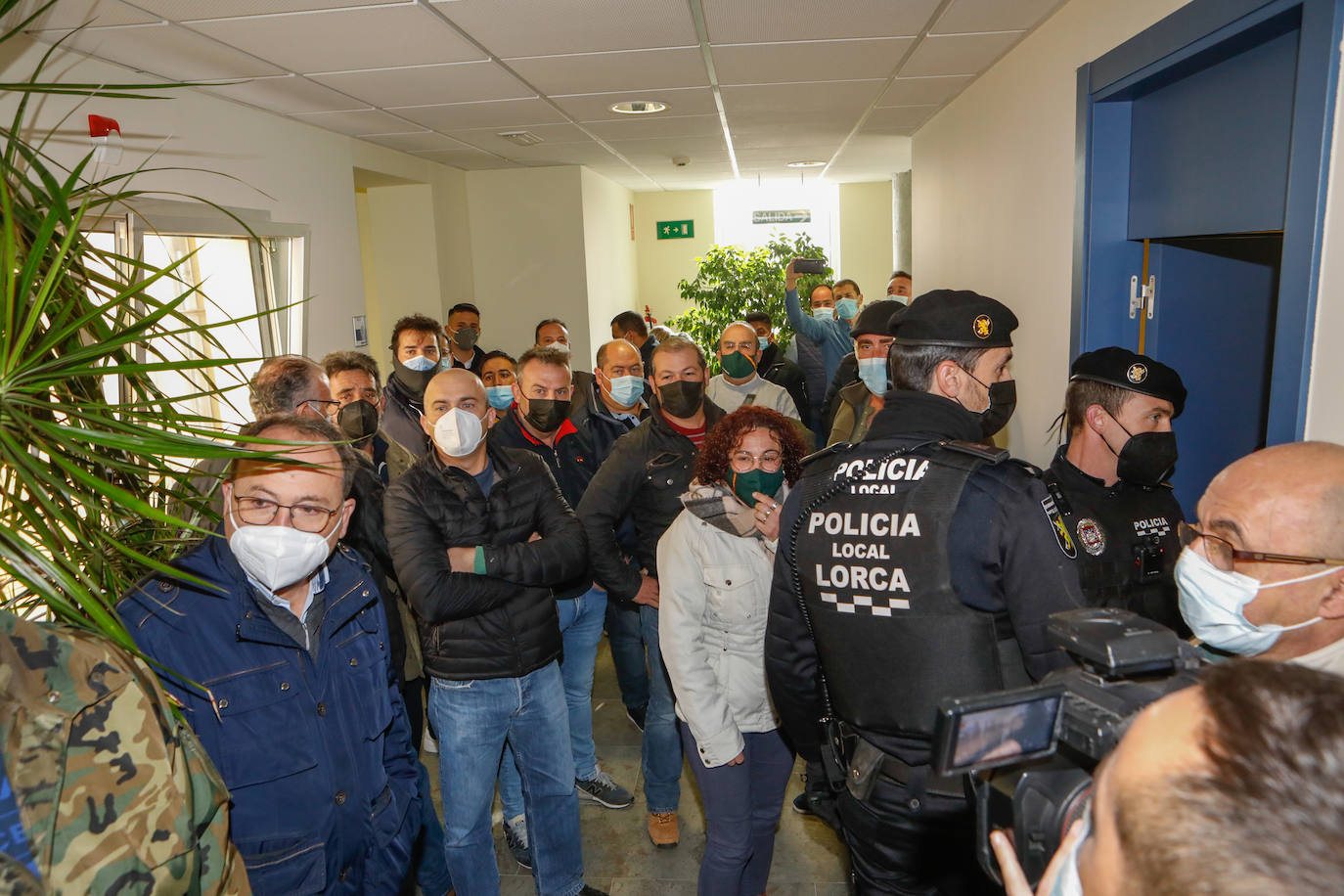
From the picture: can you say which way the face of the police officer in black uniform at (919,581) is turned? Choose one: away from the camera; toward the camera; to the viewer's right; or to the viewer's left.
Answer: to the viewer's right

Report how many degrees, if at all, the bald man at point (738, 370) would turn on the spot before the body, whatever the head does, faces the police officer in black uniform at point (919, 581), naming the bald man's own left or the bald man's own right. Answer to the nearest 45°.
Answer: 0° — they already face them

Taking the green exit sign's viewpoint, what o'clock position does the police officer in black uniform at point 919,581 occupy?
The police officer in black uniform is roughly at 12 o'clock from the green exit sign.

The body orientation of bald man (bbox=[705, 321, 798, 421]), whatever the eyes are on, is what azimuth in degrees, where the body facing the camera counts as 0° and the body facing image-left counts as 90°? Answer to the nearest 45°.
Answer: approximately 0°

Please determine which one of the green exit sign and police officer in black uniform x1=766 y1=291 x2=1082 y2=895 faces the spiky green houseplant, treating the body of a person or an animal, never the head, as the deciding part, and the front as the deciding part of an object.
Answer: the green exit sign

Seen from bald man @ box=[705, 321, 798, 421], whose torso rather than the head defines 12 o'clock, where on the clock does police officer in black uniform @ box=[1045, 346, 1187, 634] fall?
The police officer in black uniform is roughly at 11 o'clock from the bald man.

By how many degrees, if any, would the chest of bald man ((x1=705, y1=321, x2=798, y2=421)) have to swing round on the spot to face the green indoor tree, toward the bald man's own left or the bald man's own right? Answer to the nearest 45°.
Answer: approximately 180°

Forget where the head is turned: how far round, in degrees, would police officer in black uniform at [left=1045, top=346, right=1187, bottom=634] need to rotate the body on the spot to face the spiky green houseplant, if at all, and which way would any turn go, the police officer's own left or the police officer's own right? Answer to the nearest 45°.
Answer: approximately 90° to the police officer's own right

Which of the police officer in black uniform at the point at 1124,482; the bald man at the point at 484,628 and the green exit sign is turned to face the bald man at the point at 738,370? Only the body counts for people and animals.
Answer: the green exit sign

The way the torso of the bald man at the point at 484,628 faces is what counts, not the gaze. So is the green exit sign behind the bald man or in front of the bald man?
behind
